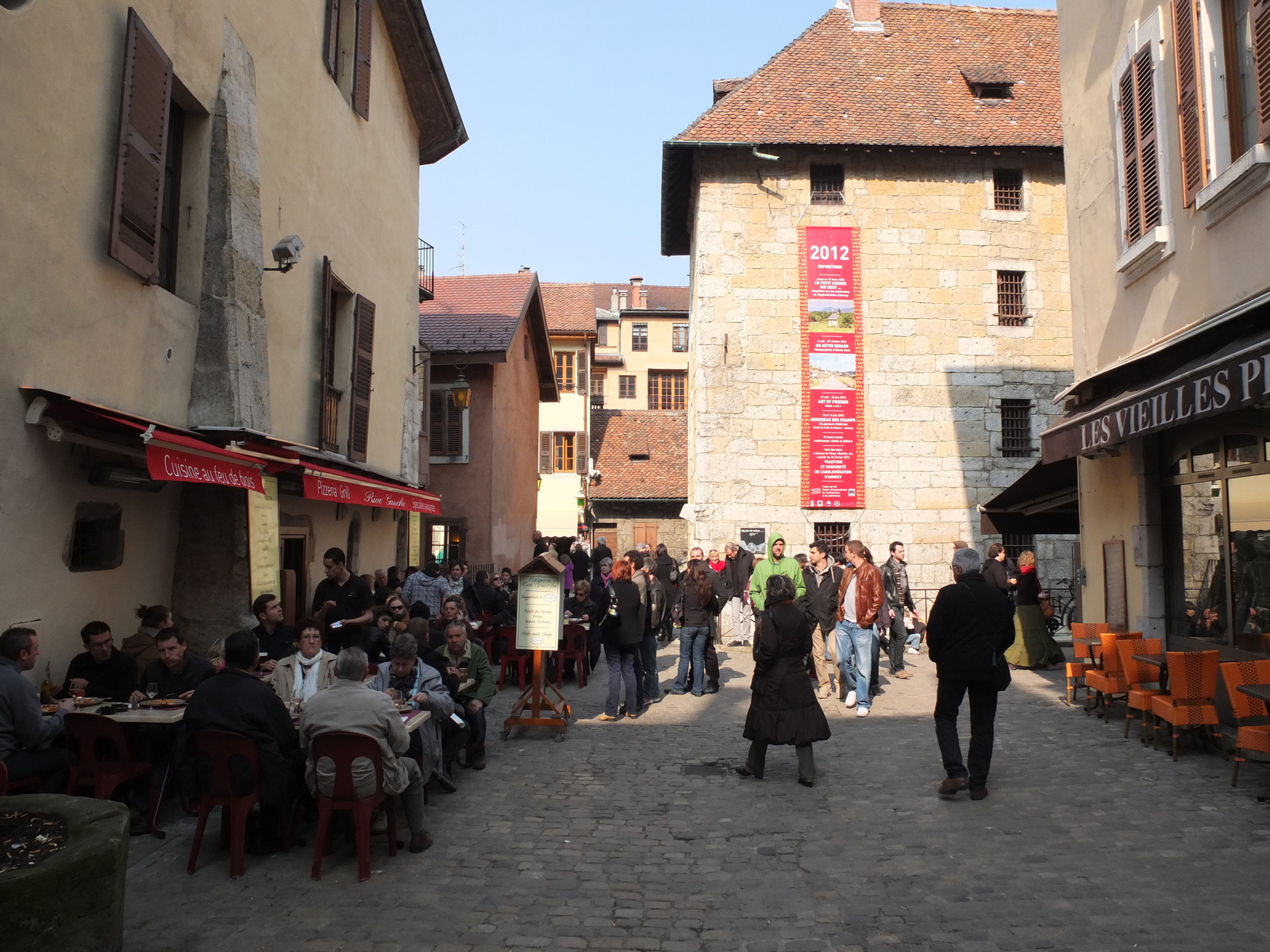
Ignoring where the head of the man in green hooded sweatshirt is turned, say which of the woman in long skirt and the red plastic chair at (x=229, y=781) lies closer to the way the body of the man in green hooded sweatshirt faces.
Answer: the red plastic chair

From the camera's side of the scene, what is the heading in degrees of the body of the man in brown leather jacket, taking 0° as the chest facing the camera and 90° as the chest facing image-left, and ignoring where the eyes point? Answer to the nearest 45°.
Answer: approximately 45°

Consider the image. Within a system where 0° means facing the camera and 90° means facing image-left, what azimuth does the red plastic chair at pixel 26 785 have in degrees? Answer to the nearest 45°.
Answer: approximately 270°

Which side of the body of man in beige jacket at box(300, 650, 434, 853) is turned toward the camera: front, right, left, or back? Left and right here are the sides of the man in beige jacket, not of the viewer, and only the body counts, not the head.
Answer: back

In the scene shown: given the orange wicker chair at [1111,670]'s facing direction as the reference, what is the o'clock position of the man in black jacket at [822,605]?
The man in black jacket is roughly at 2 o'clock from the orange wicker chair.

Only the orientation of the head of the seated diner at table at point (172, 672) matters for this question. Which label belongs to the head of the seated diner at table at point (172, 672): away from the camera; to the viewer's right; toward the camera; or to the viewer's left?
toward the camera

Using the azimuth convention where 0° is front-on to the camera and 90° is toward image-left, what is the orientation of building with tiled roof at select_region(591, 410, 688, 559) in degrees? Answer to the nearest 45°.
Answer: approximately 0°

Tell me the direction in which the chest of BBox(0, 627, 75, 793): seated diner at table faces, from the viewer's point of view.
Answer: to the viewer's right

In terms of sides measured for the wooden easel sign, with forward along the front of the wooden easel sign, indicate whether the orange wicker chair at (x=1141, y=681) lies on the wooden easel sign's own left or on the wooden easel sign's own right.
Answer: on the wooden easel sign's own left

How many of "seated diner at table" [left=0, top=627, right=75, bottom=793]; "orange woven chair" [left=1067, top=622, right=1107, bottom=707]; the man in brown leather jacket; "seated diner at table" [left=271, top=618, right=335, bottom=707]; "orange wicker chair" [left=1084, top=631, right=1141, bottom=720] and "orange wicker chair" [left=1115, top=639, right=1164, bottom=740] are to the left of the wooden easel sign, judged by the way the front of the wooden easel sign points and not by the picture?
4

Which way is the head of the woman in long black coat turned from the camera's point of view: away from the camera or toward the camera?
away from the camera

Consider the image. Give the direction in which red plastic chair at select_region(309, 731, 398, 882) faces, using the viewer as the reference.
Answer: facing away from the viewer and to the right of the viewer

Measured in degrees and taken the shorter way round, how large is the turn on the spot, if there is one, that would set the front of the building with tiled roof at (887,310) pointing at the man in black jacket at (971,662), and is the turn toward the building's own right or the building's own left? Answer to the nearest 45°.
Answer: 0° — it already faces them

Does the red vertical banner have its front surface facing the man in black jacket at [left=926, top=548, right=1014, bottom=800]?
yes

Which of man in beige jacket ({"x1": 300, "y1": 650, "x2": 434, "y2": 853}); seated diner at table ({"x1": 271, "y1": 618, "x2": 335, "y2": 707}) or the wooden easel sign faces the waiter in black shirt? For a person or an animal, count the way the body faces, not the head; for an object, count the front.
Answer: the man in beige jacket

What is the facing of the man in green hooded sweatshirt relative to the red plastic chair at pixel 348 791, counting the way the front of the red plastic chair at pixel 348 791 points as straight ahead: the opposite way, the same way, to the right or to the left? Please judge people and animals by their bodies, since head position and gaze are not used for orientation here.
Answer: the opposite way

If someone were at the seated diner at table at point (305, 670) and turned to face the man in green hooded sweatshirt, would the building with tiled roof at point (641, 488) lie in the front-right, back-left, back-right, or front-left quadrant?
front-left
